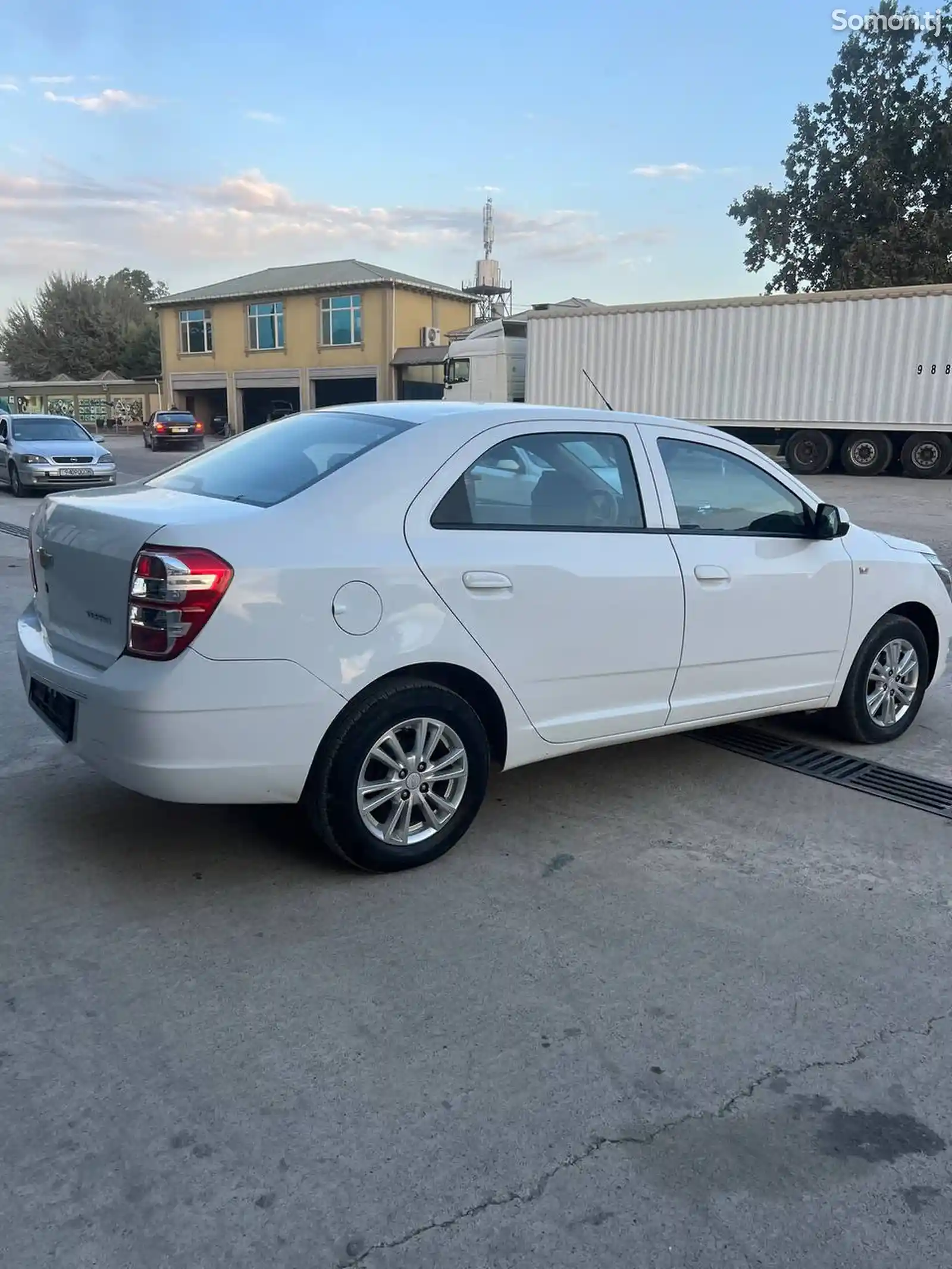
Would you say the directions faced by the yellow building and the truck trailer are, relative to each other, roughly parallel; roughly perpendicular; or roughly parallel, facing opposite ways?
roughly perpendicular

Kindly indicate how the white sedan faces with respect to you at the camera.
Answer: facing away from the viewer and to the right of the viewer

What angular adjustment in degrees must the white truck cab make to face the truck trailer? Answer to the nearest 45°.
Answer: approximately 180°

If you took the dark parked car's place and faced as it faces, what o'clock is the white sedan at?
The white sedan is roughly at 6 o'clock from the dark parked car.

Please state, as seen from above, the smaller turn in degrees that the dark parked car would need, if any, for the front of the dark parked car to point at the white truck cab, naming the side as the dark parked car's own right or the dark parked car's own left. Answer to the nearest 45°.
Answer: approximately 135° to the dark parked car's own right

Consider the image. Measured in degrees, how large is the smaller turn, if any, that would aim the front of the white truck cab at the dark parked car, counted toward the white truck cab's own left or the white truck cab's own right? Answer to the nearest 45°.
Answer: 0° — it already faces it

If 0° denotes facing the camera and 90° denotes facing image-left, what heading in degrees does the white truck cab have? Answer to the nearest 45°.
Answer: approximately 135°

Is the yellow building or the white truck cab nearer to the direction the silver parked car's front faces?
the white truck cab

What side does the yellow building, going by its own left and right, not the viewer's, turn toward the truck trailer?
left

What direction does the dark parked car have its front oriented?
away from the camera

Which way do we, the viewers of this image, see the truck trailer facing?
facing away from the viewer and to the left of the viewer

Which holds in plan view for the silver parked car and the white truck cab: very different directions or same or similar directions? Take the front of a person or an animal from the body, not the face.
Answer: very different directions

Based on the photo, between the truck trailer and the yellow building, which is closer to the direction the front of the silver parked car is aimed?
the truck trailer
